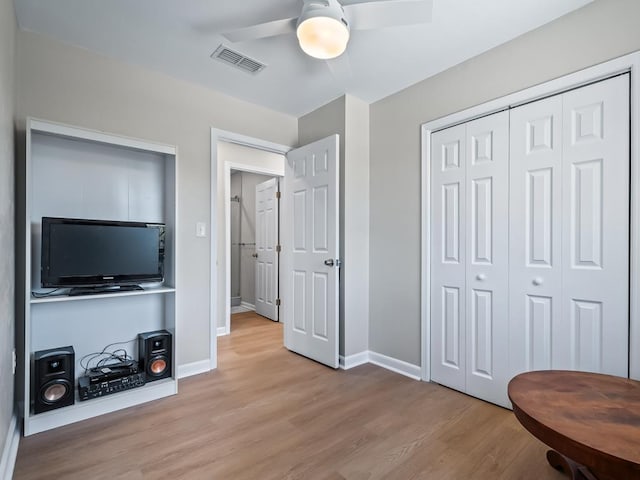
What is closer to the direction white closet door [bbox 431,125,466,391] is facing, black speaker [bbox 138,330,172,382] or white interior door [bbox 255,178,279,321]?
the black speaker

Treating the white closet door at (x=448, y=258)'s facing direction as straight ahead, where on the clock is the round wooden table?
The round wooden table is roughly at 10 o'clock from the white closet door.

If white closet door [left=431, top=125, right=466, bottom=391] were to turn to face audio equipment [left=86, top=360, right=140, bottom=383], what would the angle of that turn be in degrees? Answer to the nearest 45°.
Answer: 0° — it already faces it

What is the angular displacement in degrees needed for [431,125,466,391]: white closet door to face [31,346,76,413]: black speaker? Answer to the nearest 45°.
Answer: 0° — it already faces it

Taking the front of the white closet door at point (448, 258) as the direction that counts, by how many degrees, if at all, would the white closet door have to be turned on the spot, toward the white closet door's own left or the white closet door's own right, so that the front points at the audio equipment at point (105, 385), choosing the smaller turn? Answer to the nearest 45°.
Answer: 0° — it already faces it

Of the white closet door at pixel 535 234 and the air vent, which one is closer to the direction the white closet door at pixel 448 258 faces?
the air vent

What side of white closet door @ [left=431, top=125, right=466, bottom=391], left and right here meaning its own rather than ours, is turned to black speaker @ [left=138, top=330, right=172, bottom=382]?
front

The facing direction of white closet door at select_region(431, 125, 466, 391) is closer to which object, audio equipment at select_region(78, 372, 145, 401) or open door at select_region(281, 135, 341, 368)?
the audio equipment

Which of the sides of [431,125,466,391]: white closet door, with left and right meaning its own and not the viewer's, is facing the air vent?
front

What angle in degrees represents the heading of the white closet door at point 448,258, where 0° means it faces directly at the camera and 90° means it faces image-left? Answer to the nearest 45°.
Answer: approximately 45°

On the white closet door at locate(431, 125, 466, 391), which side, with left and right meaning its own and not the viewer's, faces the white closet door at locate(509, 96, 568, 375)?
left
